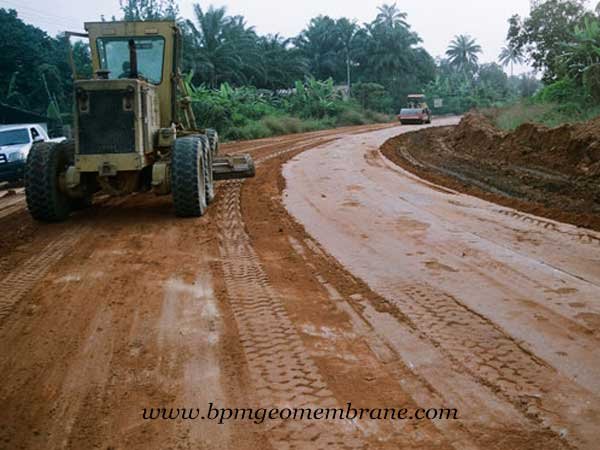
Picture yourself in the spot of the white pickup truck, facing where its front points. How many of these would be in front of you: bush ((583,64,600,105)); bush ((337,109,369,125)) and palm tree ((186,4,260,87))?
0

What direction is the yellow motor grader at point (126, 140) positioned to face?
away from the camera

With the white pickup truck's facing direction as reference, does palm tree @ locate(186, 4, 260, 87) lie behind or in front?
behind

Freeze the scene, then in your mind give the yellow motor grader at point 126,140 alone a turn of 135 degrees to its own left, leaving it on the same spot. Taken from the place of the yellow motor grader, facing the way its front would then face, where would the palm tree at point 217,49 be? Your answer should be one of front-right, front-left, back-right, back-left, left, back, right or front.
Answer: back-right

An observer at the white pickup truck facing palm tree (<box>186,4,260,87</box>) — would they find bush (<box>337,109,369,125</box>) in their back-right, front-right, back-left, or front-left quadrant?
front-right

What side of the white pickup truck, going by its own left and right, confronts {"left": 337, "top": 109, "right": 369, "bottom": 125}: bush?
back

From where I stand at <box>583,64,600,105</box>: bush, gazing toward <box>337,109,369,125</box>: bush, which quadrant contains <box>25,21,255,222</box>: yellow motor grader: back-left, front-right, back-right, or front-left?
back-left

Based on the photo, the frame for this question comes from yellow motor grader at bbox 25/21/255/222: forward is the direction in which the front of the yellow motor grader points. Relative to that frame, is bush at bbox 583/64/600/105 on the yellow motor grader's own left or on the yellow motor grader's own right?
on the yellow motor grader's own right

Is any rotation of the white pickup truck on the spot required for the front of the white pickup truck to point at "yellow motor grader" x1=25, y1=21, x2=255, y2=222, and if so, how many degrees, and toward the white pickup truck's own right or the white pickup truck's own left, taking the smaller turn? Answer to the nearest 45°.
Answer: approximately 45° to the white pickup truck's own left

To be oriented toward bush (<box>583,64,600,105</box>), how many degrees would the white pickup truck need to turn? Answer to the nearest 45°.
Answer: approximately 135° to its left

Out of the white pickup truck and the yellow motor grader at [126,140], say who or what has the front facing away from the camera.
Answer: the yellow motor grader

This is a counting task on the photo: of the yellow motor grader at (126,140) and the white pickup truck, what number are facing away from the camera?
1

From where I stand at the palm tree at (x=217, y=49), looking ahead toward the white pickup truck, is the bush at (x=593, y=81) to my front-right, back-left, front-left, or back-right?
front-left
